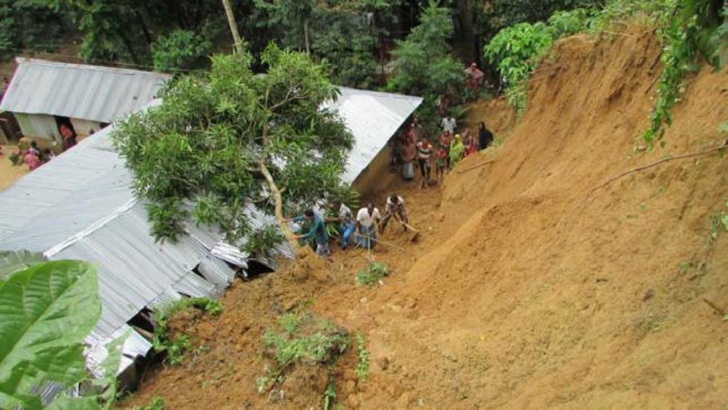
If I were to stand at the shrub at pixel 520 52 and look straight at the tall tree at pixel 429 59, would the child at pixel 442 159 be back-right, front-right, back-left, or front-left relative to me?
front-left

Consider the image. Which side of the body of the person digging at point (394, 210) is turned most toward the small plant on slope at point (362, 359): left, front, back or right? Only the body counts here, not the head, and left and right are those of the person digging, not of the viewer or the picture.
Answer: front

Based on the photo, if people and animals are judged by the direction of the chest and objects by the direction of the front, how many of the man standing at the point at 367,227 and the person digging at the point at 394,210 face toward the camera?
2

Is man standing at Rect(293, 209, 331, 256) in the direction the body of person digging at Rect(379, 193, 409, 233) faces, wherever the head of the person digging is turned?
no

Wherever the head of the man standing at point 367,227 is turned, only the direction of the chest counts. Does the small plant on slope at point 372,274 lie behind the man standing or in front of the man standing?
in front

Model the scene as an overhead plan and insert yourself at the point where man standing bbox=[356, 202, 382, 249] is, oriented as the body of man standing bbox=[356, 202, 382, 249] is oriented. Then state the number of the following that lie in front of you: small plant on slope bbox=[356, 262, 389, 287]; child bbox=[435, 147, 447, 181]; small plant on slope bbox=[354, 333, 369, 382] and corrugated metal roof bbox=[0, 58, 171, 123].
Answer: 2

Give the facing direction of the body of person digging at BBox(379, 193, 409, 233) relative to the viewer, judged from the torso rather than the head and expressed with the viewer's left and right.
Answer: facing the viewer

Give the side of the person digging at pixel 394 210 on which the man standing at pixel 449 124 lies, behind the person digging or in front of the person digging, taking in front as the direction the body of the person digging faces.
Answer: behind

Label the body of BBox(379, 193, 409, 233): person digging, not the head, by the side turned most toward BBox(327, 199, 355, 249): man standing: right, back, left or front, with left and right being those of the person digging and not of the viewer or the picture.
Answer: right

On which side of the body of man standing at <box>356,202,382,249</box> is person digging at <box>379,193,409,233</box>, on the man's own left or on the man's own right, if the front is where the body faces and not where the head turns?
on the man's own left

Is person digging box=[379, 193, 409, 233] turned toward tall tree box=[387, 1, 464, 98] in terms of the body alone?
no

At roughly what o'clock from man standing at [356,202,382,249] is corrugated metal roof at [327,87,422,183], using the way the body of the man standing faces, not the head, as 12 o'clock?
The corrugated metal roof is roughly at 6 o'clock from the man standing.

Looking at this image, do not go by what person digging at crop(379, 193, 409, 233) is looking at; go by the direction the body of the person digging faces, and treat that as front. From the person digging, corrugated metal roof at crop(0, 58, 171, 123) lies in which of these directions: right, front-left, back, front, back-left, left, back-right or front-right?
back-right

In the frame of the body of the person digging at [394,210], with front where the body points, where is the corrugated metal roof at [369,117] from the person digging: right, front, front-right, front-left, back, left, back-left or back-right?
back

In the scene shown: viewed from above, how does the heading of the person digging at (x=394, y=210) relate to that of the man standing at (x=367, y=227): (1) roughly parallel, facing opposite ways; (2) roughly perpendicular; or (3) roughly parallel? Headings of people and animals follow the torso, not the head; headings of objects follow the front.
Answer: roughly parallel
